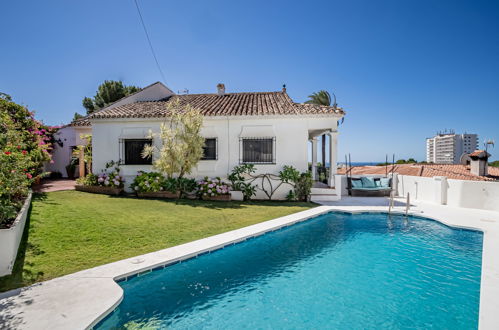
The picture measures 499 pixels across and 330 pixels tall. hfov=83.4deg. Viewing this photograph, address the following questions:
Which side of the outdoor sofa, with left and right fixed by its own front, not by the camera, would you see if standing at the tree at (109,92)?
right

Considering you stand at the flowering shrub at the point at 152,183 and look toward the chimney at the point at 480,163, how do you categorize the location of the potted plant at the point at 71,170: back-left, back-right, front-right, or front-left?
back-left

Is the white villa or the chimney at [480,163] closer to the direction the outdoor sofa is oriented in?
the white villa

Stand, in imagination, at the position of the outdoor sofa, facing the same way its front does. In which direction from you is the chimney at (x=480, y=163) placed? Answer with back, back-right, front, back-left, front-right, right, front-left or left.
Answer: back-left

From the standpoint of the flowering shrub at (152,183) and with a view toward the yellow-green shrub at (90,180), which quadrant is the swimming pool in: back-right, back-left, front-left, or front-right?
back-left

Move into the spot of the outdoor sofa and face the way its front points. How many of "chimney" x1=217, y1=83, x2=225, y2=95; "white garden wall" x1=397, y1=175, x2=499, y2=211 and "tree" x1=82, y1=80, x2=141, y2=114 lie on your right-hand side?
2

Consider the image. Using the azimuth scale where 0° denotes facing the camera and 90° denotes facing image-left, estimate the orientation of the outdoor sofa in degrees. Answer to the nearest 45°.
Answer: approximately 0°

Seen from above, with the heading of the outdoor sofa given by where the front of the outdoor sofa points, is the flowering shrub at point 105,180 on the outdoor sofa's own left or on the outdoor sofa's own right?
on the outdoor sofa's own right

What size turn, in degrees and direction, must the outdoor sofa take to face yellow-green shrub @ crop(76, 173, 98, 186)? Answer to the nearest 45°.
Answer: approximately 45° to its right

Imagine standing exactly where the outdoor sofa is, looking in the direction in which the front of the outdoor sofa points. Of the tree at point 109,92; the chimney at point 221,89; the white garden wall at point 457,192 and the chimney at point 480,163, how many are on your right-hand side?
2

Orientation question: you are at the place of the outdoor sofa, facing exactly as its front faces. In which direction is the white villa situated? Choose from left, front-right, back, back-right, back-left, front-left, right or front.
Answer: front-right

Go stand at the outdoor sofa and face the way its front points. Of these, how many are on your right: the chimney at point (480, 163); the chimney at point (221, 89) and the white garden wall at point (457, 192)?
1

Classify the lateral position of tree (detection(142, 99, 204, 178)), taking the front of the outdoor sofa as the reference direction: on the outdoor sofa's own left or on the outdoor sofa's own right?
on the outdoor sofa's own right
